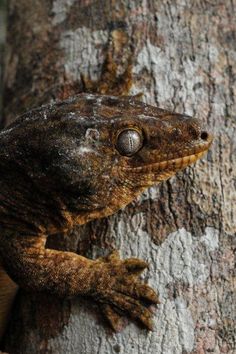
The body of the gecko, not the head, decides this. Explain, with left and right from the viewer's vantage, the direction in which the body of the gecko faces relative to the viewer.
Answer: facing to the right of the viewer
